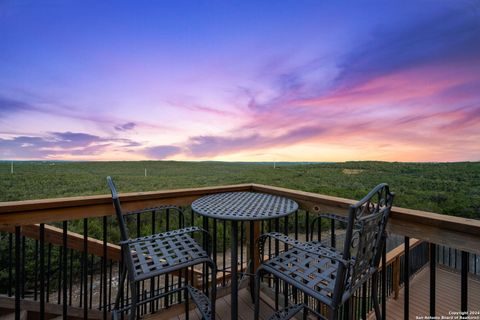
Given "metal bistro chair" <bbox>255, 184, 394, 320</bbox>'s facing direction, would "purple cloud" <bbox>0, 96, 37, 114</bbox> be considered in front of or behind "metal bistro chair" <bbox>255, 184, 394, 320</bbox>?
in front

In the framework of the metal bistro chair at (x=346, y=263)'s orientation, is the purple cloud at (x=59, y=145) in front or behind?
in front

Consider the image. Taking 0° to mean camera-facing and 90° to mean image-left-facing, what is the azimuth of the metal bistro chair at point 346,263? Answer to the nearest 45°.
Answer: approximately 135°

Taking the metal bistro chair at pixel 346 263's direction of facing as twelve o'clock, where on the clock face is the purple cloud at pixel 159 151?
The purple cloud is roughly at 12 o'clock from the metal bistro chair.

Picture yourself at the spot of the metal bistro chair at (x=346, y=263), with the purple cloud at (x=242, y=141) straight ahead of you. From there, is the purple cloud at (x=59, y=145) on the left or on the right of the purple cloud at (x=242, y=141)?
left

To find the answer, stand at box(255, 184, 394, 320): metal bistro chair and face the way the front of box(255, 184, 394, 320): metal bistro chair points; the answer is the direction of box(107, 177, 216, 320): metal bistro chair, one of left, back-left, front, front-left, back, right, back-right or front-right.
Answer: front-left
